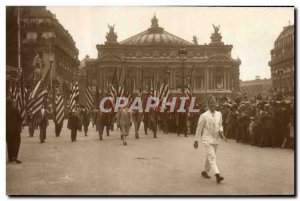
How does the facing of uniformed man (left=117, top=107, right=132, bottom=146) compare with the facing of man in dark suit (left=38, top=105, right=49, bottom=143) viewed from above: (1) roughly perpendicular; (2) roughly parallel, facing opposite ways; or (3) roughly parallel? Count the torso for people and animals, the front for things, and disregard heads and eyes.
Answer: roughly parallel

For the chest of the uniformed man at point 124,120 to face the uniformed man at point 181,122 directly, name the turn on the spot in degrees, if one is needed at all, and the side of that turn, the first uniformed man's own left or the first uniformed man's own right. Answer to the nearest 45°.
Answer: approximately 135° to the first uniformed man's own left

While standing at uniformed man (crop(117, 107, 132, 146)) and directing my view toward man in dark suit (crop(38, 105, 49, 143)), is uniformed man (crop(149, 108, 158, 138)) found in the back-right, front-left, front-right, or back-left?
back-right

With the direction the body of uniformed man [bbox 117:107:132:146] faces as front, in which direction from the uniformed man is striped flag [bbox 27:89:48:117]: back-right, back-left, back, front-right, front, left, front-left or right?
front-right

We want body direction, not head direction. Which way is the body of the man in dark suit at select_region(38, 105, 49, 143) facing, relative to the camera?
toward the camera

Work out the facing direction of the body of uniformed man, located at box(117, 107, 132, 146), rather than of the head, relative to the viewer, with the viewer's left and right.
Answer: facing the viewer
